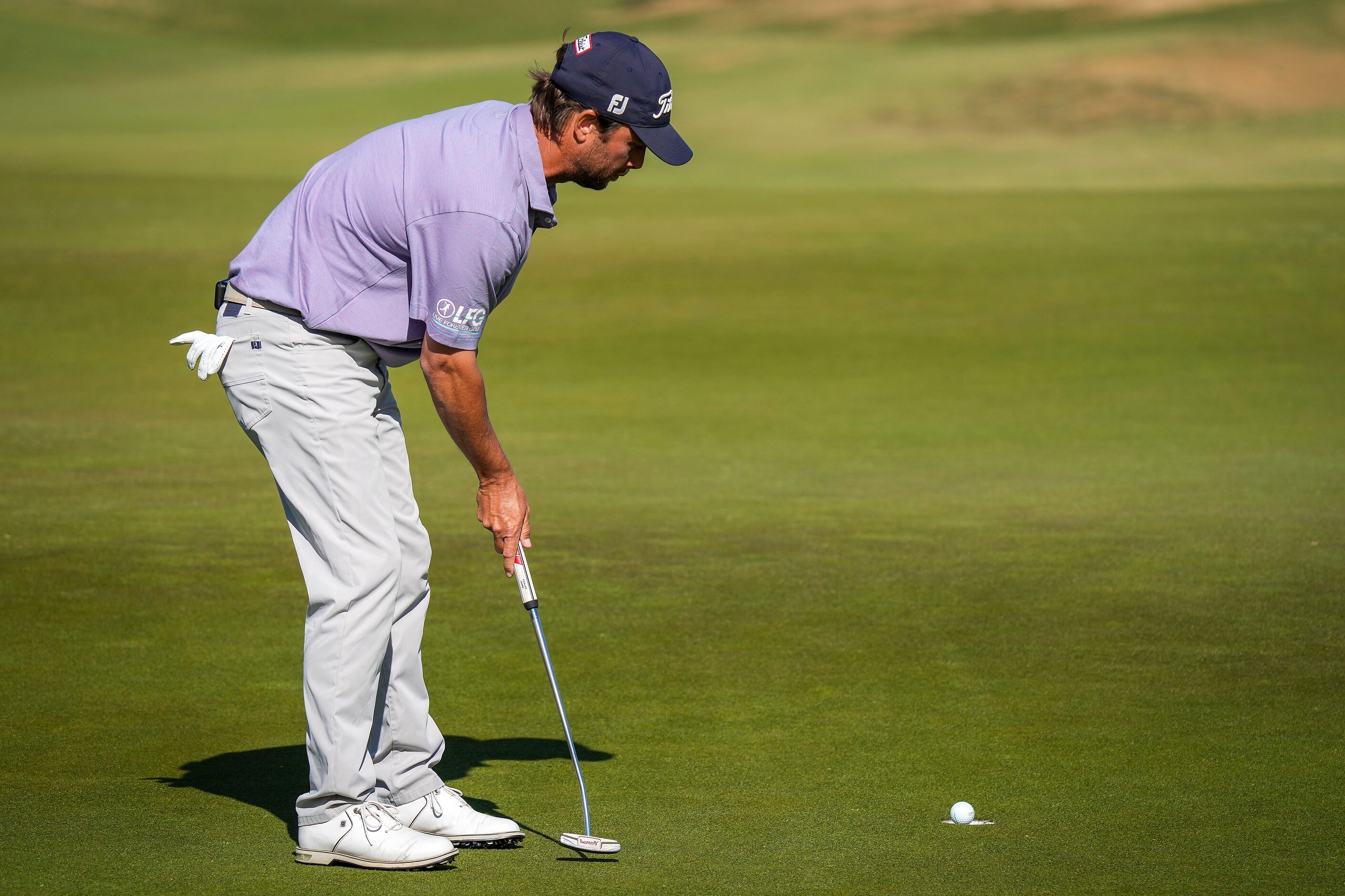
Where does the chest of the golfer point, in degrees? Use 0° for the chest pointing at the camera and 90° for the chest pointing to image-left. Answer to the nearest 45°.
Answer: approximately 270°

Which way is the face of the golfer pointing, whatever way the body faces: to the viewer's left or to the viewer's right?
to the viewer's right
